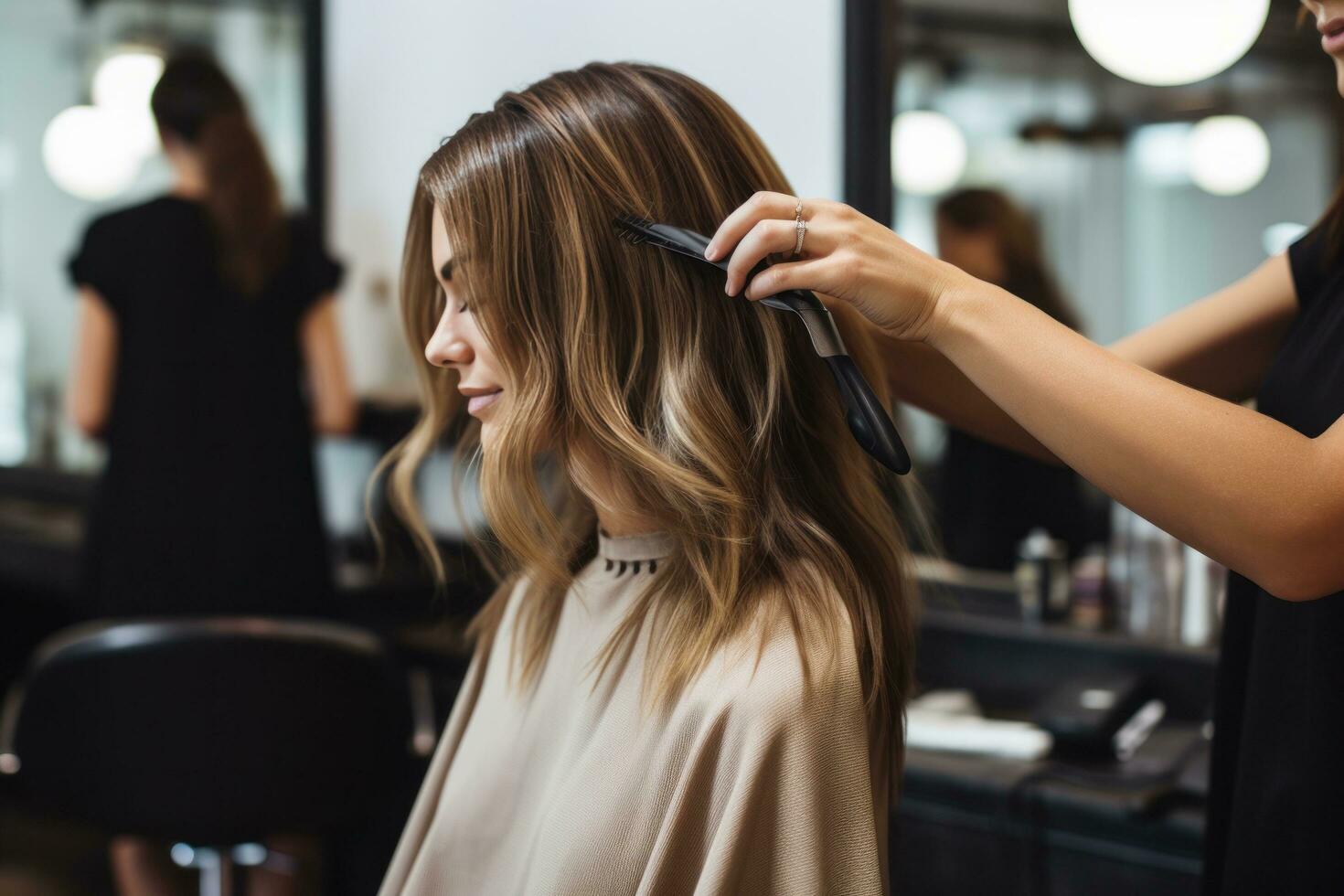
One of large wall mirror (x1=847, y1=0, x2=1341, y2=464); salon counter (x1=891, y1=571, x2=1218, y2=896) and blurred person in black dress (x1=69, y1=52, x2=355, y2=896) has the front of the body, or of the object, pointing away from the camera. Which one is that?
the blurred person in black dress

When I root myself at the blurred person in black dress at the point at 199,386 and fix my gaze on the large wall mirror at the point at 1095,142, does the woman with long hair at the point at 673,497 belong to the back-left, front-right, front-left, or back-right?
front-right

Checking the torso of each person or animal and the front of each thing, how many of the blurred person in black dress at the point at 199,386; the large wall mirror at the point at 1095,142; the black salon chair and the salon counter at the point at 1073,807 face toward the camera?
2

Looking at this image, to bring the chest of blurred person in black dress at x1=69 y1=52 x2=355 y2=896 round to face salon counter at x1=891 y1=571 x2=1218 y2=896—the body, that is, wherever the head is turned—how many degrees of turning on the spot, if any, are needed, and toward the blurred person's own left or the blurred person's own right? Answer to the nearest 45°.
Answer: approximately 135° to the blurred person's own right

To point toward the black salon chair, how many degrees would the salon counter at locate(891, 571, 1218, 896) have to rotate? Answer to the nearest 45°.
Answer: approximately 90° to its right

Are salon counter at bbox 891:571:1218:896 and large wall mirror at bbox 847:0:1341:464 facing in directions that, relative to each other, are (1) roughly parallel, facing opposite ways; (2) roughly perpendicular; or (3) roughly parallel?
roughly parallel

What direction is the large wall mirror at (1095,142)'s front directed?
toward the camera

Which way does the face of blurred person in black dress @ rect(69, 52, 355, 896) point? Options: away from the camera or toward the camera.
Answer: away from the camera

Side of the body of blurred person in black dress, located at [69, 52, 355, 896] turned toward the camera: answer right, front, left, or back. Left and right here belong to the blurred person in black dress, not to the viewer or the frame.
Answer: back

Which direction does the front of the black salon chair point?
away from the camera

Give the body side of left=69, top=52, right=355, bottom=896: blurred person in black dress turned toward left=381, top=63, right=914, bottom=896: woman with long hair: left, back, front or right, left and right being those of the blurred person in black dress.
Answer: back

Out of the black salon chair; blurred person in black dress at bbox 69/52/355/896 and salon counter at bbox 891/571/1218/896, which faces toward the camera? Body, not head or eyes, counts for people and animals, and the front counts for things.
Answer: the salon counter
